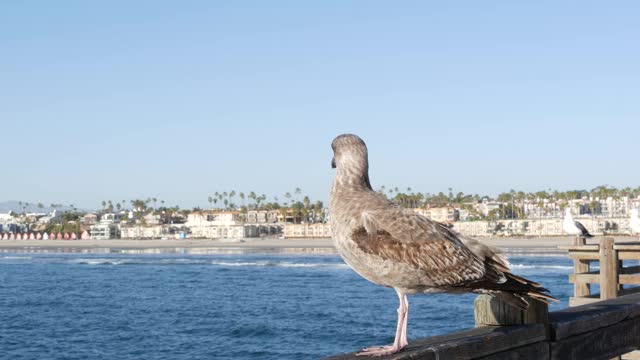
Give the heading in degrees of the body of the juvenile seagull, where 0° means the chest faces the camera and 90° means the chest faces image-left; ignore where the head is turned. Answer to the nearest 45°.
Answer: approximately 90°

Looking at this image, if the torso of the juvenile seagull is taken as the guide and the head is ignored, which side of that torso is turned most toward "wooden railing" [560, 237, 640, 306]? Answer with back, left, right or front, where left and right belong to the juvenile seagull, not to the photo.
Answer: right
